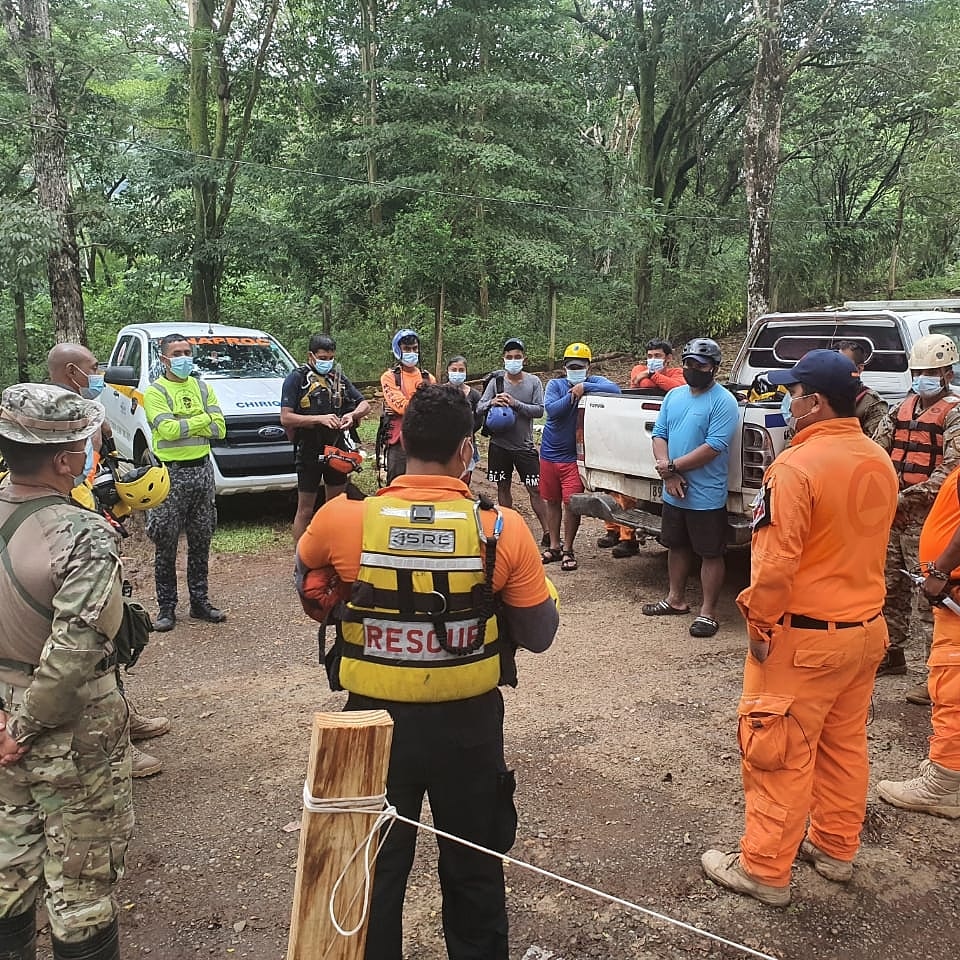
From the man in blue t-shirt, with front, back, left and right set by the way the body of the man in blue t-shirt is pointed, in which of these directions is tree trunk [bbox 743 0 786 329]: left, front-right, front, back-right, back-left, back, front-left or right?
back-right

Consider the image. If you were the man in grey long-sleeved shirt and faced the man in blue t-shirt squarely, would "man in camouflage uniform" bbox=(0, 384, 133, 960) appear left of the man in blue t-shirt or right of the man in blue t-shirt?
right

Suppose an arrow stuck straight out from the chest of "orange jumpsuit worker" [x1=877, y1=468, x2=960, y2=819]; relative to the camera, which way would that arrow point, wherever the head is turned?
to the viewer's left

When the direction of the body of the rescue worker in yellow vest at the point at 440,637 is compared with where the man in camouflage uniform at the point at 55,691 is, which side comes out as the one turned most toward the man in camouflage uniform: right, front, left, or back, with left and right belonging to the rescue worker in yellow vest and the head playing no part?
left

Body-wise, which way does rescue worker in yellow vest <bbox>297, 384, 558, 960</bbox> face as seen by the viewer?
away from the camera

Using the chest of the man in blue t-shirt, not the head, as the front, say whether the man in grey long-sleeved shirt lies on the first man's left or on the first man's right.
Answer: on the first man's right

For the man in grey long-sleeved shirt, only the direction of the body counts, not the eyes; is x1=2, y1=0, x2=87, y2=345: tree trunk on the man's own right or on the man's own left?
on the man's own right

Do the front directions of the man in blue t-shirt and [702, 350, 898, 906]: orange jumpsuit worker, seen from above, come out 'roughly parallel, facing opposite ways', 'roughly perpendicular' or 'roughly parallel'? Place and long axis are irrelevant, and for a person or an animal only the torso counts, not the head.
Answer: roughly perpendicular

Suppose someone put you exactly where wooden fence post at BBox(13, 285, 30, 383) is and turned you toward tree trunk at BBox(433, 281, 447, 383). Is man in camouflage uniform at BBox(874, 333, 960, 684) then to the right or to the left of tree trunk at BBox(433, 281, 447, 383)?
right
